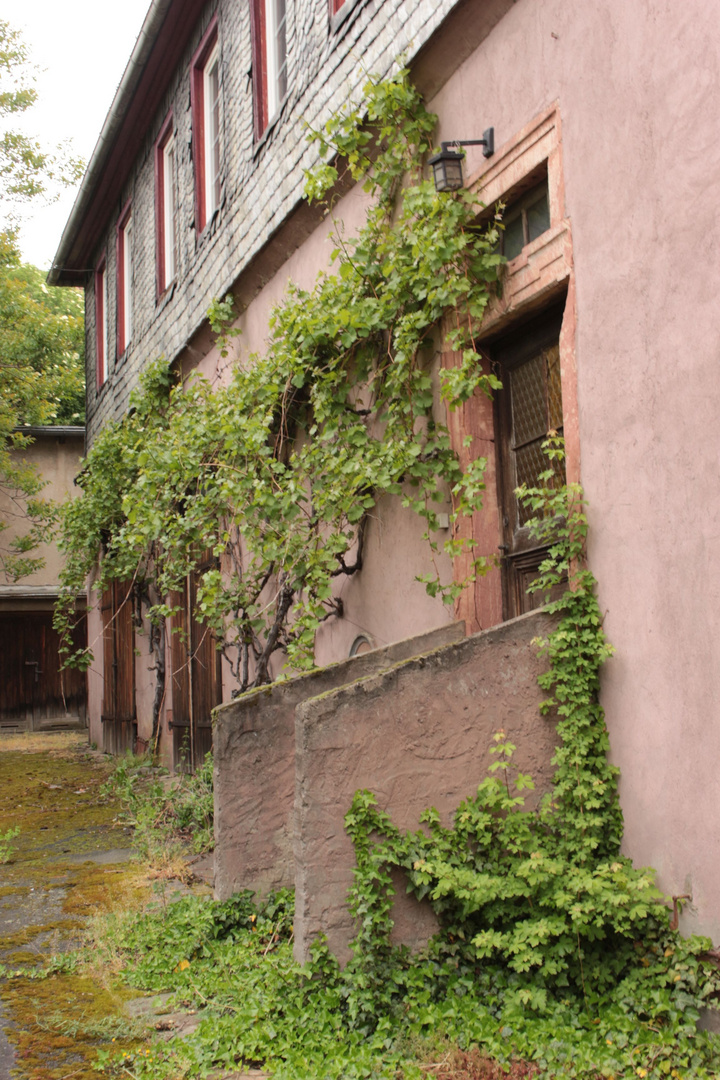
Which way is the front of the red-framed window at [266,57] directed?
to the viewer's left

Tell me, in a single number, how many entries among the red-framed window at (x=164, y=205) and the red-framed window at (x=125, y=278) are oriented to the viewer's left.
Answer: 2

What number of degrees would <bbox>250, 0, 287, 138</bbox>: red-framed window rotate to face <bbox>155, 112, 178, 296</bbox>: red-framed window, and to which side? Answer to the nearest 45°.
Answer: approximately 90° to its right

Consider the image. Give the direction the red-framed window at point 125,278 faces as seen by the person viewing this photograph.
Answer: facing to the left of the viewer

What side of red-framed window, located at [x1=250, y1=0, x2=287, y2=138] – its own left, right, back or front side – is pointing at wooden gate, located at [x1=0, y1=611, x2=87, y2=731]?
right

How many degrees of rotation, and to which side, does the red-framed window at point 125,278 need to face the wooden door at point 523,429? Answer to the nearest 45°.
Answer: approximately 90° to its left

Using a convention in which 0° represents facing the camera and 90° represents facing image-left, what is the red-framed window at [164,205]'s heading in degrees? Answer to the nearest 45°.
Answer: approximately 90°

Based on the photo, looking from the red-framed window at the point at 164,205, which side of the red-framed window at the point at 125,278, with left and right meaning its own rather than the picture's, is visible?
left
